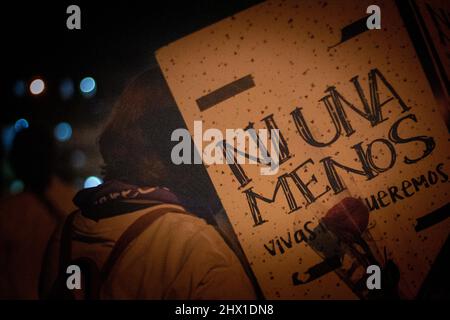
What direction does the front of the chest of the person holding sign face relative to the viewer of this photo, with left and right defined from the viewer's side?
facing away from the viewer and to the right of the viewer

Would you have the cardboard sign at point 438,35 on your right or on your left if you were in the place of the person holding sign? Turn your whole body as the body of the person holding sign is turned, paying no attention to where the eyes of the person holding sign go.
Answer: on your right
